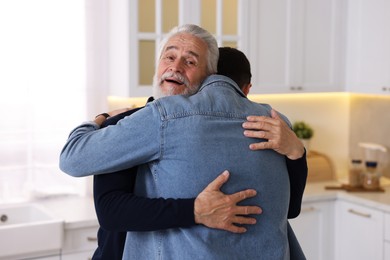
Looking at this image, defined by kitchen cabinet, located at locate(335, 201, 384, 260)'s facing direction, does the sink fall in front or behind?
in front

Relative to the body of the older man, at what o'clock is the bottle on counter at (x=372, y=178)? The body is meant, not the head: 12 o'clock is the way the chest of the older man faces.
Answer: The bottle on counter is roughly at 7 o'clock from the older man.

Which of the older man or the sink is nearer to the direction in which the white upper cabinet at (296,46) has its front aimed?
the older man

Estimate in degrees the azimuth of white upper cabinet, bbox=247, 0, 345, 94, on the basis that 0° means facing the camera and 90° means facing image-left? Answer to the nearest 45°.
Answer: approximately 0°

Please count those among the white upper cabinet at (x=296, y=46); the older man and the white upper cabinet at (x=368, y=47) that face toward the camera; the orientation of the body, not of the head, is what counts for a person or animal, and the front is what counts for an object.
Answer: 3

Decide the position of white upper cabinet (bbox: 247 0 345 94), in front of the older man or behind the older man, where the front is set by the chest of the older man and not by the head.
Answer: behind

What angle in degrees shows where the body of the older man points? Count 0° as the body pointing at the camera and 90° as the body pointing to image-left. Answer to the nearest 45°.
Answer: approximately 0°
